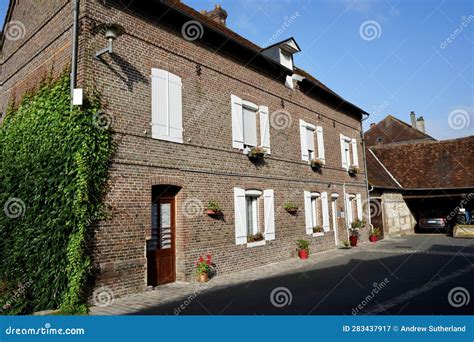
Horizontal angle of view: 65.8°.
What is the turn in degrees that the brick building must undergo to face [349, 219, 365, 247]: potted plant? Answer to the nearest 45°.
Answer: approximately 90° to its left

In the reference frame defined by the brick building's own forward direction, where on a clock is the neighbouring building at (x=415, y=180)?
The neighbouring building is roughly at 9 o'clock from the brick building.

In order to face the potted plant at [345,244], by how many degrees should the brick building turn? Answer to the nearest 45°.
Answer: approximately 90° to its left

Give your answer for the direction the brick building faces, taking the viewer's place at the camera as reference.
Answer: facing the viewer and to the right of the viewer

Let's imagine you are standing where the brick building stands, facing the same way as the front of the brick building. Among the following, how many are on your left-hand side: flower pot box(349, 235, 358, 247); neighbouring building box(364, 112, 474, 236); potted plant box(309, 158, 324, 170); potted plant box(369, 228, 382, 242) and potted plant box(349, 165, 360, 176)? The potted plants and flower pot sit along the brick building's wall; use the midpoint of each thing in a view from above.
5

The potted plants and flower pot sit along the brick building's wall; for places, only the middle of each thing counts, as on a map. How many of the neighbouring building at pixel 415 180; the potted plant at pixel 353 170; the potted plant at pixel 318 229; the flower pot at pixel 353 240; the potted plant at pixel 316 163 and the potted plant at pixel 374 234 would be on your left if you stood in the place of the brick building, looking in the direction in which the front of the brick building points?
6

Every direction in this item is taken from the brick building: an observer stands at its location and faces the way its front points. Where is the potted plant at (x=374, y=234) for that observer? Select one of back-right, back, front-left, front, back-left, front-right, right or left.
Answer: left
